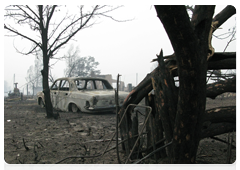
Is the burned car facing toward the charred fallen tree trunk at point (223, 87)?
no
